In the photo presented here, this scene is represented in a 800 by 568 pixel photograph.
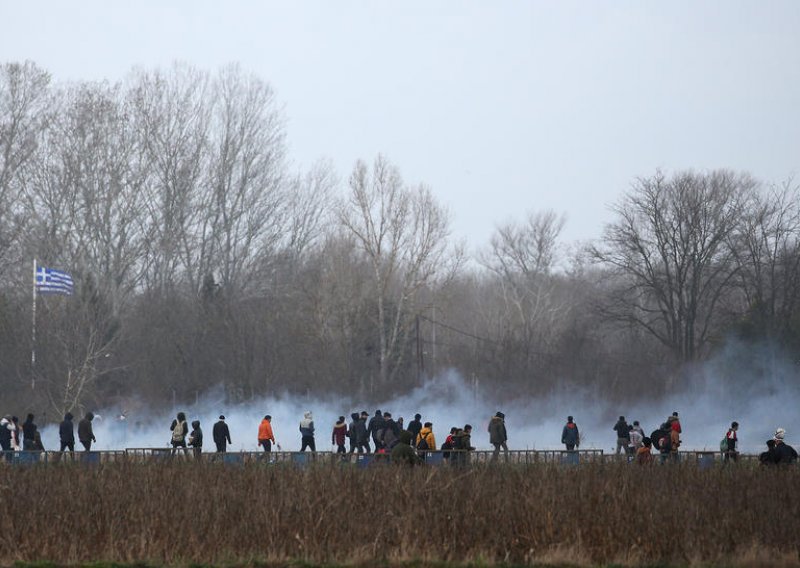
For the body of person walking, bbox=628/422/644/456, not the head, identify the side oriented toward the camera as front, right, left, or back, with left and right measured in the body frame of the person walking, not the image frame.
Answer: back

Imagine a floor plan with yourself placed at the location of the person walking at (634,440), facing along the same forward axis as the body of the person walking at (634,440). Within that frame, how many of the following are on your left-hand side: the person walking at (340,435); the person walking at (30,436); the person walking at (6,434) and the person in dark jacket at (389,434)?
4

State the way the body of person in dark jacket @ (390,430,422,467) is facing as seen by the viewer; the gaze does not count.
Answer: away from the camera

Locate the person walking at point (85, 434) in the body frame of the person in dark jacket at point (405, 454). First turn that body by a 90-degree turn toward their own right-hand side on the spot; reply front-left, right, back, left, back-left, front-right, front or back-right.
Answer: back-left

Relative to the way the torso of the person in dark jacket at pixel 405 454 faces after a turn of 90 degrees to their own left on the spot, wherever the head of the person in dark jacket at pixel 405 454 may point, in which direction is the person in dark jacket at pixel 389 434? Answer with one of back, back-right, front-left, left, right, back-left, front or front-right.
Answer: right

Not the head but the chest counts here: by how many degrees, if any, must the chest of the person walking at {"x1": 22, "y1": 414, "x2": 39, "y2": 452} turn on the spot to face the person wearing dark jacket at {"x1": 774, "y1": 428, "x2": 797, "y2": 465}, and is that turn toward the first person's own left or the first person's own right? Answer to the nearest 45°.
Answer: approximately 135° to the first person's own right

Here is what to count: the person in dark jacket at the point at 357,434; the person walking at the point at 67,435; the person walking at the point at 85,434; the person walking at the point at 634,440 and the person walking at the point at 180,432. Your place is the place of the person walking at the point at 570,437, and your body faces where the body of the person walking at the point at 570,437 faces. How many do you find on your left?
4

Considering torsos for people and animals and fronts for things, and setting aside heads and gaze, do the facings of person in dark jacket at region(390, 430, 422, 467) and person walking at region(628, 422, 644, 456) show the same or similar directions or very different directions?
same or similar directions

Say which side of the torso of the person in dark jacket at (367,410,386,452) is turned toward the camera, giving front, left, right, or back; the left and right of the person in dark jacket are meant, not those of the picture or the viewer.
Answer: back

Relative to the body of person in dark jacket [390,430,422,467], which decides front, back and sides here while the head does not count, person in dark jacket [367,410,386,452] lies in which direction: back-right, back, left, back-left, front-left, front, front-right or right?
front

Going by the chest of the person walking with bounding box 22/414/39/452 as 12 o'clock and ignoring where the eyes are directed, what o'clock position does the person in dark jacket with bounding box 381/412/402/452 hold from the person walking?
The person in dark jacket is roughly at 4 o'clock from the person walking.
